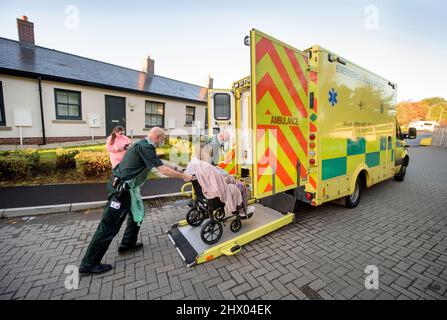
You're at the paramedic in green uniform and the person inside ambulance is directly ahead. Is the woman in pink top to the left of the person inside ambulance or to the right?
left

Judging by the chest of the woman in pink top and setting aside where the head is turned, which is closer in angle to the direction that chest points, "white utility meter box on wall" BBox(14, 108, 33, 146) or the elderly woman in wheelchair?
the elderly woman in wheelchair

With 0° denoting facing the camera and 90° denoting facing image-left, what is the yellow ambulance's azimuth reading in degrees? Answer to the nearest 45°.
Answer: approximately 225°

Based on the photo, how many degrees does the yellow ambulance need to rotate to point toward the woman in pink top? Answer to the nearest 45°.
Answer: approximately 135° to its left

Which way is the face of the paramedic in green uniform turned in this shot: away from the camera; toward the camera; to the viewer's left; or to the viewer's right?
to the viewer's right
